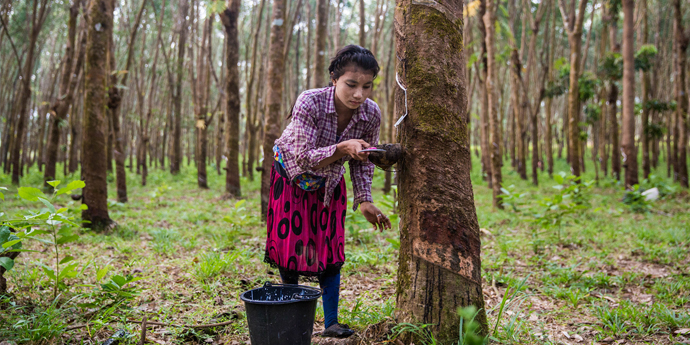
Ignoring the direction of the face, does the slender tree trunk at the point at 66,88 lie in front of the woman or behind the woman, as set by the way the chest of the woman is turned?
behind

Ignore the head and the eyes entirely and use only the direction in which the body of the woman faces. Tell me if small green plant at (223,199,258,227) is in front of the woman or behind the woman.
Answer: behind

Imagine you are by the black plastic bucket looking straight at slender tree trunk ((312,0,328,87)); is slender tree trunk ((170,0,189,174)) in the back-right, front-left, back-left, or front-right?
front-left

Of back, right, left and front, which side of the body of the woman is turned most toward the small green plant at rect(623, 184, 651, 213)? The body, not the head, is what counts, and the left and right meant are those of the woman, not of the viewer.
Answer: left

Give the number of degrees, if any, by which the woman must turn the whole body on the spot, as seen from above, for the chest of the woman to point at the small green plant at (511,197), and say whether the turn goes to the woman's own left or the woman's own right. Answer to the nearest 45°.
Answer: approximately 90° to the woman's own left

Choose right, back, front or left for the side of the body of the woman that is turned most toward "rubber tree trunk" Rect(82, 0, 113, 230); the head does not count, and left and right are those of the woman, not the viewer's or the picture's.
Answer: back

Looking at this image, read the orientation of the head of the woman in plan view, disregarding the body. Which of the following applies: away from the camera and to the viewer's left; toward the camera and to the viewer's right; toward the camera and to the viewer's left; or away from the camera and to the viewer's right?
toward the camera and to the viewer's right

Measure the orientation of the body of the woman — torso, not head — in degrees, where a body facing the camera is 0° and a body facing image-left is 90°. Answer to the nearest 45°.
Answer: approximately 315°

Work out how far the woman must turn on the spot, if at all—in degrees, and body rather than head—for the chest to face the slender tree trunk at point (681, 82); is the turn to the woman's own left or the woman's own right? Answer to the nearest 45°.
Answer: approximately 90° to the woman's own left
